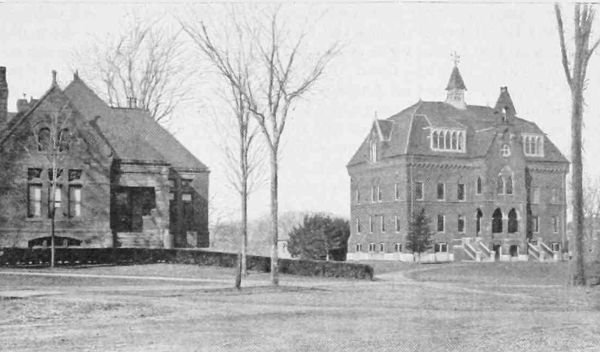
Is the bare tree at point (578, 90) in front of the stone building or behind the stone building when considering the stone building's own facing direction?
in front

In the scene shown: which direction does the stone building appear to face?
toward the camera
